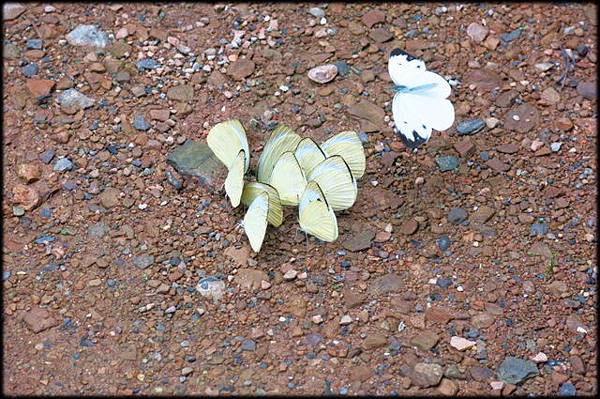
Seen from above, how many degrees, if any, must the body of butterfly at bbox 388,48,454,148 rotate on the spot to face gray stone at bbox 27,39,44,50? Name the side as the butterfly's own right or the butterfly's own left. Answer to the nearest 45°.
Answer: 0° — it already faces it

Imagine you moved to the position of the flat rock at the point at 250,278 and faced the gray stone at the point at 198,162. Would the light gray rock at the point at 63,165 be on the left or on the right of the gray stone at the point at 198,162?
left

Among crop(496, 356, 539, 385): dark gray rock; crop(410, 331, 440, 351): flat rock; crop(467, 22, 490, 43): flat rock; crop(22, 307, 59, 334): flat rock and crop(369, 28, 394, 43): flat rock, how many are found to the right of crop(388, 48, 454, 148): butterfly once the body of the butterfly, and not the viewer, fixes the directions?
2

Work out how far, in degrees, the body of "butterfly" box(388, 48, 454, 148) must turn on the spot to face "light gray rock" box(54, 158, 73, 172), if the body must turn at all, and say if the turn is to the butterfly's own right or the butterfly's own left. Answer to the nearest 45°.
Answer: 0° — it already faces it

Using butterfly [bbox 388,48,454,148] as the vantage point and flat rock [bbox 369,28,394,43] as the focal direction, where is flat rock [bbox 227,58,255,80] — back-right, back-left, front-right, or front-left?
front-left

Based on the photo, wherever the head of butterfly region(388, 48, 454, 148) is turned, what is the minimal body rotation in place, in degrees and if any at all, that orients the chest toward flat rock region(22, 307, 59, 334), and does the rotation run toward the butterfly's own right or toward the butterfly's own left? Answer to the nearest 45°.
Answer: approximately 45° to the butterfly's own left

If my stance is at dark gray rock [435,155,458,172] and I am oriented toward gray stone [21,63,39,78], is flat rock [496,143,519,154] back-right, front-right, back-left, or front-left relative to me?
back-right

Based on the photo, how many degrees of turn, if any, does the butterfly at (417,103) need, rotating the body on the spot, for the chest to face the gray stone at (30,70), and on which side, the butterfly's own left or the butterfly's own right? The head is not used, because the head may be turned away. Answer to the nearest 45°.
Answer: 0° — it already faces it

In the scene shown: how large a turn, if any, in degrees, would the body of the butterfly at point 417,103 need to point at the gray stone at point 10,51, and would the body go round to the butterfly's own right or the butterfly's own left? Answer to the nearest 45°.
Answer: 0° — it already faces it

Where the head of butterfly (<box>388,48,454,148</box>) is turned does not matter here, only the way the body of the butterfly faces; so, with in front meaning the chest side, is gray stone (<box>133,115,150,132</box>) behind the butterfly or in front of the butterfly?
in front

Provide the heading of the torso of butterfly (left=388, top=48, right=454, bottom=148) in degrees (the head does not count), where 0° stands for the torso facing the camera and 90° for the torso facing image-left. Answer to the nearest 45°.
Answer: approximately 90°

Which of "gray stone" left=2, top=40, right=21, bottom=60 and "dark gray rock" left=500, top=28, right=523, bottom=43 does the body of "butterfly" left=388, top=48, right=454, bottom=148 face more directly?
the gray stone

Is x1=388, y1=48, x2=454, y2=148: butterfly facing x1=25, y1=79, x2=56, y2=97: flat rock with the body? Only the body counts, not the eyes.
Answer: yes
